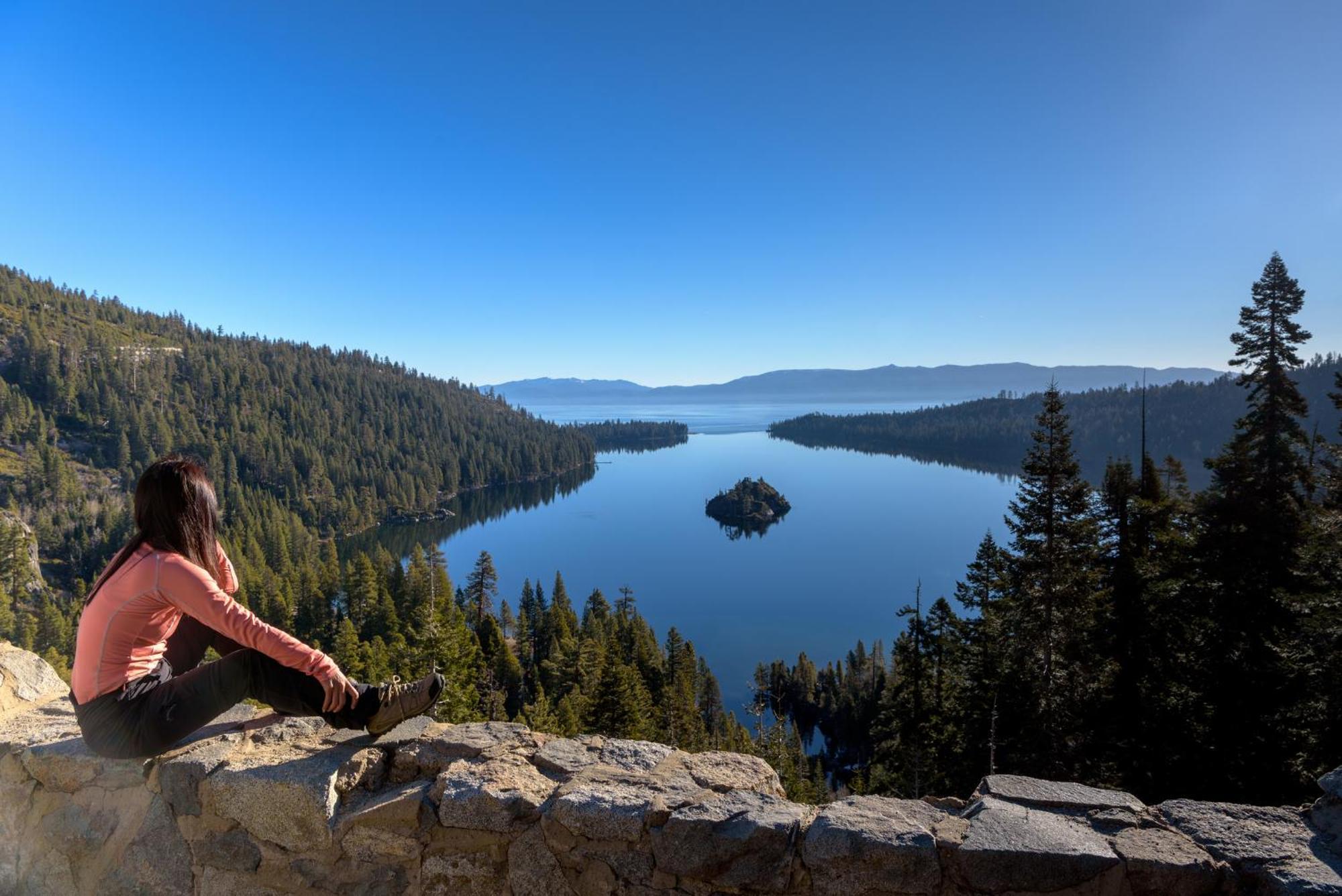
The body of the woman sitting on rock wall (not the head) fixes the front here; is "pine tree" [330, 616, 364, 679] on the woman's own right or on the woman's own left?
on the woman's own left

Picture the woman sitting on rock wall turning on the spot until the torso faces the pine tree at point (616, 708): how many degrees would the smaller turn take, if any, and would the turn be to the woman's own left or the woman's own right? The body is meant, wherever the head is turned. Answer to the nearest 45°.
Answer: approximately 45° to the woman's own left

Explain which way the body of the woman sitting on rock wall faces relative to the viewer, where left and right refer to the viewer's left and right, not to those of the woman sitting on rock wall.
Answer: facing to the right of the viewer

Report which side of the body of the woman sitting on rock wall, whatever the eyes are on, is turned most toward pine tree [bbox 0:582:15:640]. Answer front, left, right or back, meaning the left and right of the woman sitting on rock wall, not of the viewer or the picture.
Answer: left

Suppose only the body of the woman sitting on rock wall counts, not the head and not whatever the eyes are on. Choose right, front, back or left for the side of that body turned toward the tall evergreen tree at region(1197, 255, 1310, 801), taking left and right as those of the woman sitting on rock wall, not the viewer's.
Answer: front

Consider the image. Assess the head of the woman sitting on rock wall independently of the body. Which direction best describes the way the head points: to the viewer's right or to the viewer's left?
to the viewer's right
